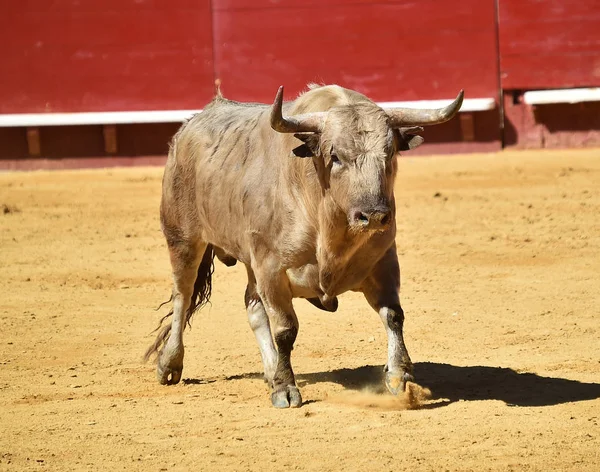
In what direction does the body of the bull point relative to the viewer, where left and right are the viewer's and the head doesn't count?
facing the viewer and to the right of the viewer

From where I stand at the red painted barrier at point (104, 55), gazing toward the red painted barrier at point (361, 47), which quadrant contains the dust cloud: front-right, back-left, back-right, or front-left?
front-right

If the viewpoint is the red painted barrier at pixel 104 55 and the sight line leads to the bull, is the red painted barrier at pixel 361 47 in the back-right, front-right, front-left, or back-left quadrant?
front-left

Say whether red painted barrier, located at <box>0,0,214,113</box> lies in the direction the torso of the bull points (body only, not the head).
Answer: no

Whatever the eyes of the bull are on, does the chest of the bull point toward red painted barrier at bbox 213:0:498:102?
no

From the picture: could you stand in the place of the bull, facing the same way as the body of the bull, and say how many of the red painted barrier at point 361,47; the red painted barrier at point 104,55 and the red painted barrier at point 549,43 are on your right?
0

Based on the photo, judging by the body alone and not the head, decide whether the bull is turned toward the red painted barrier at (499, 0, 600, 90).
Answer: no
